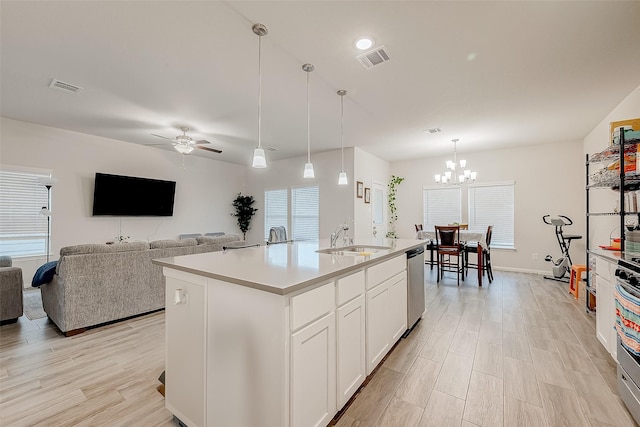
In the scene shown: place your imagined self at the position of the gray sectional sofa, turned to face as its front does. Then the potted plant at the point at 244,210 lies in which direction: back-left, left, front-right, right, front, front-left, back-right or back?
right

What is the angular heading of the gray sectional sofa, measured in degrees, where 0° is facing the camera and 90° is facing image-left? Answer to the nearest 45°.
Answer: approximately 135°

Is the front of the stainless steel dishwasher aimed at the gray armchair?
no

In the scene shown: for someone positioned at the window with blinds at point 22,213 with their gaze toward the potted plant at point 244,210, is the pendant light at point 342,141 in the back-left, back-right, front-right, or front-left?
front-right

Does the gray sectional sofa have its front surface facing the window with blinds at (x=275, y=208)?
no

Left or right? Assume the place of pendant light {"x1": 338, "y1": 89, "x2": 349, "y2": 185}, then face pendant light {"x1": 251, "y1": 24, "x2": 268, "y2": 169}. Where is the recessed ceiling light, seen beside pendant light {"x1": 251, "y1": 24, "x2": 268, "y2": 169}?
left

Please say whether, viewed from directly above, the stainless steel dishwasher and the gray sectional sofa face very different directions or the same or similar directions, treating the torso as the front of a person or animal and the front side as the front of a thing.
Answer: very different directions

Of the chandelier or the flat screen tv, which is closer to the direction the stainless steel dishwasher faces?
the chandelier

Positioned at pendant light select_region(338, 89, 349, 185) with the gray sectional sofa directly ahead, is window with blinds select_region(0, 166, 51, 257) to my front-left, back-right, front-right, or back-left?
front-right

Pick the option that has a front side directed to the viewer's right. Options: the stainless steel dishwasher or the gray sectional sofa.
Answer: the stainless steel dishwasher

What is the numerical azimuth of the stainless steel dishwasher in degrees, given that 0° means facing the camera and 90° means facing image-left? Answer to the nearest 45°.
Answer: approximately 270°

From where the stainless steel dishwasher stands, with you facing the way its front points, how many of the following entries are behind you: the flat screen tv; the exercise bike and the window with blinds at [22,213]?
2
